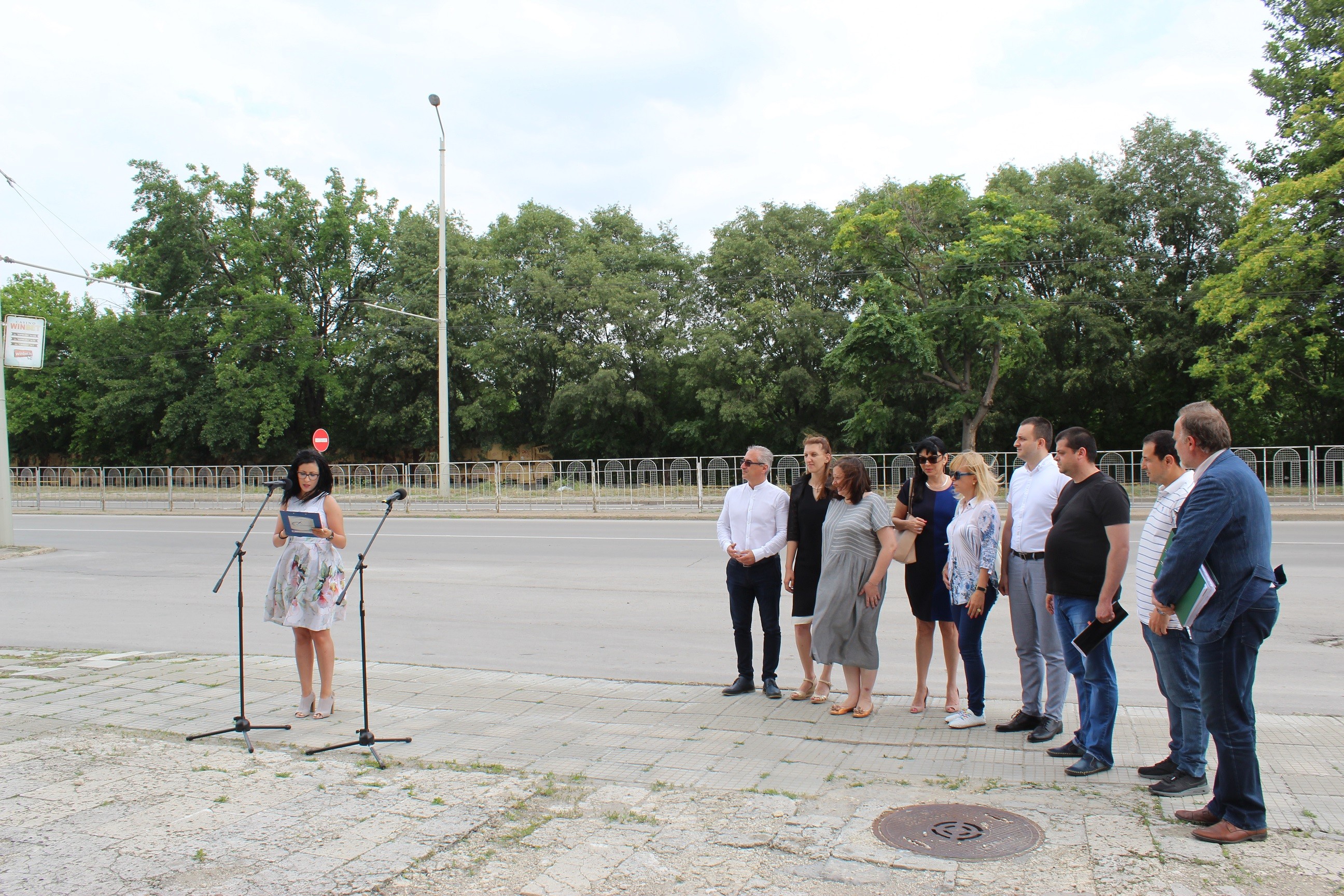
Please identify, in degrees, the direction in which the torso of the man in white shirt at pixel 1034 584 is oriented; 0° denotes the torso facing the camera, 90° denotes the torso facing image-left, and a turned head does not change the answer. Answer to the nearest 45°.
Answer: approximately 45°

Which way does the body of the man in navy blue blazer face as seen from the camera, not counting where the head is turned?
to the viewer's left

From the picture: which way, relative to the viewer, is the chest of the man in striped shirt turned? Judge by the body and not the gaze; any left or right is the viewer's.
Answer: facing to the left of the viewer

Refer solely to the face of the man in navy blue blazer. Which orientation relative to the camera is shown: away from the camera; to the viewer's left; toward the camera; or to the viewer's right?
to the viewer's left

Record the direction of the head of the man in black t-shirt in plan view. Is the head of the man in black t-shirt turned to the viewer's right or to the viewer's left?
to the viewer's left

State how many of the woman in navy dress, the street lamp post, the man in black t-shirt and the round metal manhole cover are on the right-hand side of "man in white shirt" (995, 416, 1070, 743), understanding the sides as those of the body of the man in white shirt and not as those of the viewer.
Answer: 2

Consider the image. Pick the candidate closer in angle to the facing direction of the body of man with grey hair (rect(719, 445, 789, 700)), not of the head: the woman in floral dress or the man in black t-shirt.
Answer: the woman in floral dress

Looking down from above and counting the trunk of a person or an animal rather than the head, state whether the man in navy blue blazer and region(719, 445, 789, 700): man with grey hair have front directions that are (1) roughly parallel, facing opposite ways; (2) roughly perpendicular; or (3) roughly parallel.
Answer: roughly perpendicular

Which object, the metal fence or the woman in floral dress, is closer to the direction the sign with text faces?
the woman in floral dress

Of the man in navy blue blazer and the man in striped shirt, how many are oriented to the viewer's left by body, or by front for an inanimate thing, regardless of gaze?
2

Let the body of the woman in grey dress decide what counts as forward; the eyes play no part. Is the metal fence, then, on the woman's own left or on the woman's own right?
on the woman's own right

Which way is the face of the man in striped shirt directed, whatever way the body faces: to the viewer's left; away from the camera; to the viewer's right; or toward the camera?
to the viewer's left
